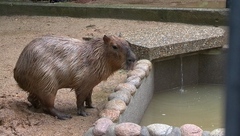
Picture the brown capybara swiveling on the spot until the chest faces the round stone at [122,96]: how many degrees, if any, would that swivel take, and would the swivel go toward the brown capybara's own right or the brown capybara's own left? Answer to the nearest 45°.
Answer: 0° — it already faces it

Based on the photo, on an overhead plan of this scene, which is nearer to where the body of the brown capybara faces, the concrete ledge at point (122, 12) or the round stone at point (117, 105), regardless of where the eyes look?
the round stone

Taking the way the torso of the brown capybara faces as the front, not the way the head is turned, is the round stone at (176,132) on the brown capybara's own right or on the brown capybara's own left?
on the brown capybara's own right

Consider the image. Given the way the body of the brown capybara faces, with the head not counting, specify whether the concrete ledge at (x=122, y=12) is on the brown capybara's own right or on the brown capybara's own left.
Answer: on the brown capybara's own left

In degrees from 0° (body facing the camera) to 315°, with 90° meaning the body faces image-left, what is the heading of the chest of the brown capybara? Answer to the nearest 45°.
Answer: approximately 270°

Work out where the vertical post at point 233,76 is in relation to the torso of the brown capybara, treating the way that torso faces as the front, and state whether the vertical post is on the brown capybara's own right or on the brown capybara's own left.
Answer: on the brown capybara's own right

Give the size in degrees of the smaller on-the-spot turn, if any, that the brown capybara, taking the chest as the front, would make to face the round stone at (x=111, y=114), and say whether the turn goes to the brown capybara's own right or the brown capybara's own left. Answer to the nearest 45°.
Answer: approximately 45° to the brown capybara's own right

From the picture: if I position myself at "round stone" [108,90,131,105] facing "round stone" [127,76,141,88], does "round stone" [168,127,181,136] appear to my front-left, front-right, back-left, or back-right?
back-right

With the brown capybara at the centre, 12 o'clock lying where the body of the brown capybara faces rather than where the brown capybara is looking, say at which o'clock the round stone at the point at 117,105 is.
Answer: The round stone is roughly at 1 o'clock from the brown capybara.

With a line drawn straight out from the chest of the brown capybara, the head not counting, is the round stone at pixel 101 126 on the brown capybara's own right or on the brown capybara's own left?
on the brown capybara's own right
